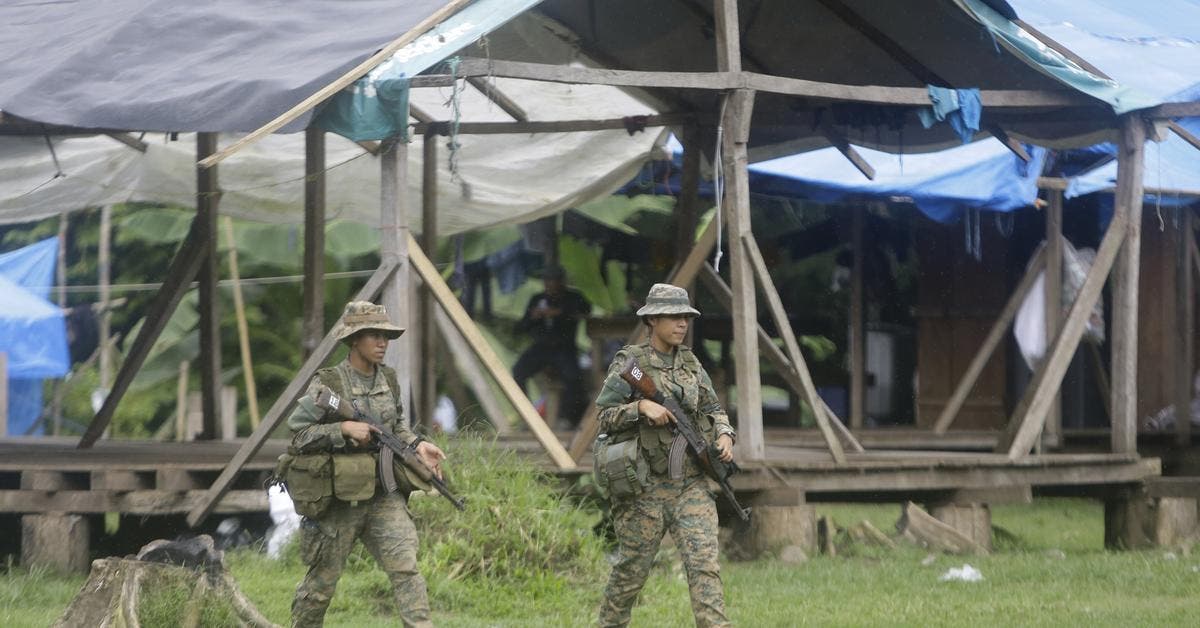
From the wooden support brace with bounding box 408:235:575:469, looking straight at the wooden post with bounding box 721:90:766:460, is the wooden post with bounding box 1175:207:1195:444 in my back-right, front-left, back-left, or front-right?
front-left

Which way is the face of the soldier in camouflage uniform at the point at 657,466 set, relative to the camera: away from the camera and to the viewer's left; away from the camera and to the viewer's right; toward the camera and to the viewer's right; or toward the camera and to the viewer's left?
toward the camera and to the viewer's right

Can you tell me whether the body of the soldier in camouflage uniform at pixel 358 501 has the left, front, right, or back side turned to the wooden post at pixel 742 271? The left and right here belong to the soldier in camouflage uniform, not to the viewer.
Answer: left

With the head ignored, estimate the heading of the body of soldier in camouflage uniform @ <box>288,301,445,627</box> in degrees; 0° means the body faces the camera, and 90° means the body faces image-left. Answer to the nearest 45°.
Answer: approximately 315°

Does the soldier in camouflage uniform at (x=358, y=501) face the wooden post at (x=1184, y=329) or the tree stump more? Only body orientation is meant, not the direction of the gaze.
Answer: the wooden post

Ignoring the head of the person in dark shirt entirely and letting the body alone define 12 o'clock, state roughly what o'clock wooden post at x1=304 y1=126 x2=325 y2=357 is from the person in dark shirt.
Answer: The wooden post is roughly at 1 o'clock from the person in dark shirt.

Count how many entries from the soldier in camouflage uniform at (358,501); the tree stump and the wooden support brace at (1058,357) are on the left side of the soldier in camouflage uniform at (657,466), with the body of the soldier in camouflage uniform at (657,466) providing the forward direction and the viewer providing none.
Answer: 1

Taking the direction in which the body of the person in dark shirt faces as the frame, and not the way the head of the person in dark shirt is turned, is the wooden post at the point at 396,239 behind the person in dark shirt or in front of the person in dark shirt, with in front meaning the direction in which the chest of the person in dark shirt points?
in front

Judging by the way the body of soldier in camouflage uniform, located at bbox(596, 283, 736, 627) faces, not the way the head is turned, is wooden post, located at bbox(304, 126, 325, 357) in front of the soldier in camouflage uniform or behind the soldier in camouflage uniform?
behind

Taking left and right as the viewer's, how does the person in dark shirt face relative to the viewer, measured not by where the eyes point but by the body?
facing the viewer

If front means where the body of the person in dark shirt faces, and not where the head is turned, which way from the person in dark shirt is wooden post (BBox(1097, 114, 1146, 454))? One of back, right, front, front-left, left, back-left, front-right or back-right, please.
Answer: front-left

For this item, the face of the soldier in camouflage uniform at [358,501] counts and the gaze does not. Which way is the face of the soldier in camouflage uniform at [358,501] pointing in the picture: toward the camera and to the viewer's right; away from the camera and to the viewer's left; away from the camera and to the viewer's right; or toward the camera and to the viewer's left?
toward the camera and to the viewer's right

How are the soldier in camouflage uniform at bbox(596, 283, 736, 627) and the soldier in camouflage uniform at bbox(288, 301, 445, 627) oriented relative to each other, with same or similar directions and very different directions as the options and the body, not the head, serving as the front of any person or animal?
same or similar directions

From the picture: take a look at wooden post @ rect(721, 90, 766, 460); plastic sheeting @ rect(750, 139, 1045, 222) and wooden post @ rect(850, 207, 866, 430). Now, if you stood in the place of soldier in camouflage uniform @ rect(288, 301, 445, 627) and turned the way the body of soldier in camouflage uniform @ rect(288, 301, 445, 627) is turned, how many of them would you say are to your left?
3

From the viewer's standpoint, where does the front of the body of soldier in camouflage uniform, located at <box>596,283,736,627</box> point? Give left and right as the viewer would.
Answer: facing the viewer and to the right of the viewer

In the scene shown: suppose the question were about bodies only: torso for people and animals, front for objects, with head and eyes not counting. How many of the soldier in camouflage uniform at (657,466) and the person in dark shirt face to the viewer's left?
0
